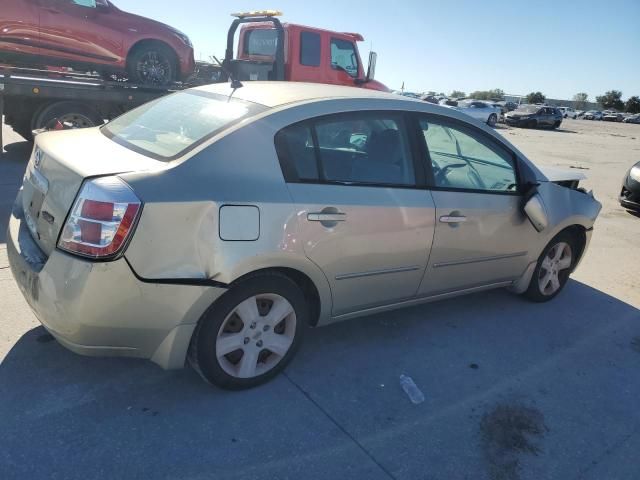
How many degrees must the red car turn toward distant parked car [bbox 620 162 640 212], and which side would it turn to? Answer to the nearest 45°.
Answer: approximately 45° to its right

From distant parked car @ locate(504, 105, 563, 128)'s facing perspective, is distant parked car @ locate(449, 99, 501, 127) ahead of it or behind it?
ahead

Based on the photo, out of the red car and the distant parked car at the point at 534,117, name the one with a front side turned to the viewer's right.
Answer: the red car

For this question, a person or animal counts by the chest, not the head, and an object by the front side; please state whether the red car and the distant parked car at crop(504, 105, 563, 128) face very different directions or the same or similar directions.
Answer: very different directions

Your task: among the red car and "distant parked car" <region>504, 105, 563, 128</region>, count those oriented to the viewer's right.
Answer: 1

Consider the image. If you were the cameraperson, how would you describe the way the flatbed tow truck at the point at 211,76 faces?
facing away from the viewer and to the right of the viewer

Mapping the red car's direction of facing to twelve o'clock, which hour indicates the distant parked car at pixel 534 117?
The distant parked car is roughly at 11 o'clock from the red car.

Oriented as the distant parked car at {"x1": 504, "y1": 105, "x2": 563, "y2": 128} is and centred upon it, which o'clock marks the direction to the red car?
The red car is roughly at 11 o'clock from the distant parked car.

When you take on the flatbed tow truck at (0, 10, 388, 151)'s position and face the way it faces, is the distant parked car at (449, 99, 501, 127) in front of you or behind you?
in front

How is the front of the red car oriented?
to the viewer's right

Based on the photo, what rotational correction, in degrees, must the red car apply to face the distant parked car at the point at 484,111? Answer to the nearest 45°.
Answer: approximately 45° to its left

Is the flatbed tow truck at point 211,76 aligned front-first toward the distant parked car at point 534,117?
yes

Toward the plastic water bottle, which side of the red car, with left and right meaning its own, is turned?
right

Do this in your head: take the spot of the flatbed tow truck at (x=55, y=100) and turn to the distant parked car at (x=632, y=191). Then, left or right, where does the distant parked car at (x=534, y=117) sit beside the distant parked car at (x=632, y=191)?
left
